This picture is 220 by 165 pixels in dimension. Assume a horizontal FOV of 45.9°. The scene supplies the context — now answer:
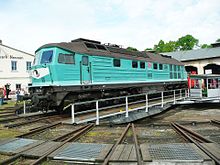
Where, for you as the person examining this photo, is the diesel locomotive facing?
facing the viewer and to the left of the viewer

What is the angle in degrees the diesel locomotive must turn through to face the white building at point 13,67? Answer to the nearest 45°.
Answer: approximately 90° to its right

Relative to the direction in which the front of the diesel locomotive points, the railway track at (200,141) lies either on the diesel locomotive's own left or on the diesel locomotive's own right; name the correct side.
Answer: on the diesel locomotive's own left

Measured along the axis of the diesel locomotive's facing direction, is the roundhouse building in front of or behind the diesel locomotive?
behind

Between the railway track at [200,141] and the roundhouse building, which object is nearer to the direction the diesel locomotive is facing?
the railway track
